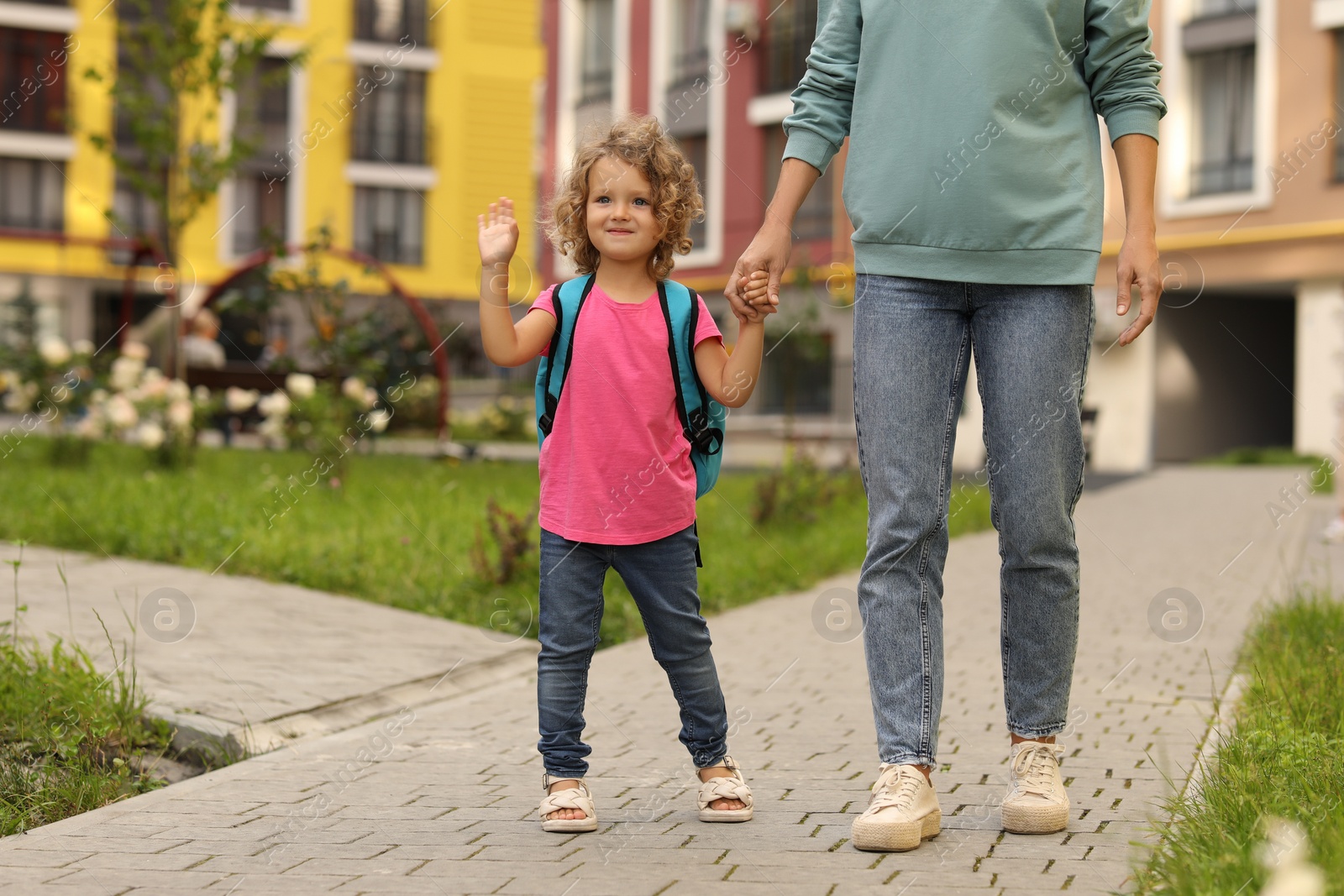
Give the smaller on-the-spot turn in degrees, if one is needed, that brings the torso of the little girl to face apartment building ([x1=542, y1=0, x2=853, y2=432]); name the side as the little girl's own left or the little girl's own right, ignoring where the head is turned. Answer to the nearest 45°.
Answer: approximately 180°

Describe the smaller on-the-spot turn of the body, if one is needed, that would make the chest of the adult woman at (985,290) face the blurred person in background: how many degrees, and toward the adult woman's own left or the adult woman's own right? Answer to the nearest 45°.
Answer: approximately 135° to the adult woman's own right

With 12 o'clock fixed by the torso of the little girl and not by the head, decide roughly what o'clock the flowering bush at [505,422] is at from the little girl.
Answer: The flowering bush is roughly at 6 o'clock from the little girl.

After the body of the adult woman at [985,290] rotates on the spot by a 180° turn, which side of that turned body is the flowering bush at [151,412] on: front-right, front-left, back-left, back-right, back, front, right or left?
front-left

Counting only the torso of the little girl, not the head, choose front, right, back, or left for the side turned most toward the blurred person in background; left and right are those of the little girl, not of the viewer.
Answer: back

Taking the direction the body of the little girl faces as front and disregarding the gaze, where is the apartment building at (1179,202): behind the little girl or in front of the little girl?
behind

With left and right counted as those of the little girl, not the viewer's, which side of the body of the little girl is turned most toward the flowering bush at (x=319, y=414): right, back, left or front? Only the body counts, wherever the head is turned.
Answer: back

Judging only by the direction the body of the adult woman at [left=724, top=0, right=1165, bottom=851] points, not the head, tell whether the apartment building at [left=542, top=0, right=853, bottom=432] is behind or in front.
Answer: behind

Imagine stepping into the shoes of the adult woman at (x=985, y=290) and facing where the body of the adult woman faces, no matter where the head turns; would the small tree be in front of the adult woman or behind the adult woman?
behind

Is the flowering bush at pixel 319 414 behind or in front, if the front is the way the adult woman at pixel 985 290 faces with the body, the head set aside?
behind
